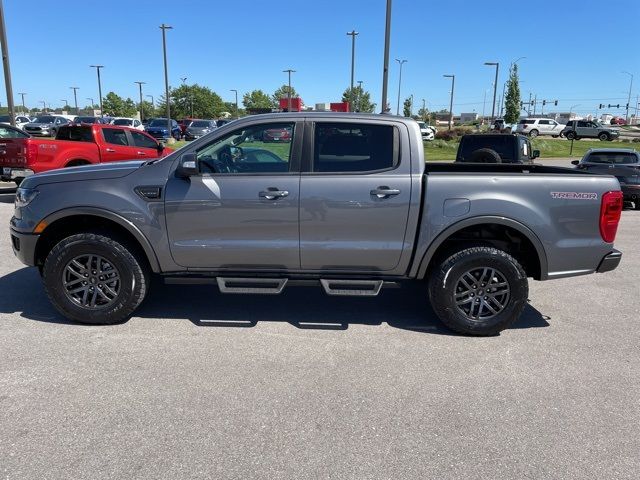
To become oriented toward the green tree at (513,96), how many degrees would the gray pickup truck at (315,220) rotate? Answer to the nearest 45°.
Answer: approximately 90° to its right

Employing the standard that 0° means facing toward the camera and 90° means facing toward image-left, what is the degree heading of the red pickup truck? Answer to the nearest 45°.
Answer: approximately 225°

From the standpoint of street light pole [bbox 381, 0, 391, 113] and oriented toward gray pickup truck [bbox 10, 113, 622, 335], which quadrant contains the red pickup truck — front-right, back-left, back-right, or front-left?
front-right

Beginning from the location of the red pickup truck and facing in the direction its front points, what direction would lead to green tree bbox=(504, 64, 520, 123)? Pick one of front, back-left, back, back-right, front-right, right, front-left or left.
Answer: front

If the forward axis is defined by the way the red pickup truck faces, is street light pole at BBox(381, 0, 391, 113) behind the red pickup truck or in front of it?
in front

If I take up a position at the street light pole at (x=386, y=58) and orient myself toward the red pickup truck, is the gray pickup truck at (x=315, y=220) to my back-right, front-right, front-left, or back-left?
front-left

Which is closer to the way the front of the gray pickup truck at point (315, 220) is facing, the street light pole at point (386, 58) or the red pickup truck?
the red pickup truck

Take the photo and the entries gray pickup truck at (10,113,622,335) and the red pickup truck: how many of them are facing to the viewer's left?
1

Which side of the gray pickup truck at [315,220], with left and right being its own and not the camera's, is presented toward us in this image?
left

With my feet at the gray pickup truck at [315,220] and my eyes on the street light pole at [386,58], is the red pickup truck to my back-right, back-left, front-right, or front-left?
front-left

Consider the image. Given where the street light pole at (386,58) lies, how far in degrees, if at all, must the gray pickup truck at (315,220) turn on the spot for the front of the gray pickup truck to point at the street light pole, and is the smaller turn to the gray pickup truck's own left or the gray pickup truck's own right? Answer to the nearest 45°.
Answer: approximately 90° to the gray pickup truck's own right

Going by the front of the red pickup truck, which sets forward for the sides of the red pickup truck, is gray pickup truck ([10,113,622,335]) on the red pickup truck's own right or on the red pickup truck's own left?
on the red pickup truck's own right

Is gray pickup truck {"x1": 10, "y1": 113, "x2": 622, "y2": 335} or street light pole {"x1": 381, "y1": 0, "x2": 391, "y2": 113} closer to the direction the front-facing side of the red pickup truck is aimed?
the street light pole

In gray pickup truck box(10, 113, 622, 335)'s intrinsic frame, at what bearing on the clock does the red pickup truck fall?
The red pickup truck is roughly at 2 o'clock from the gray pickup truck.
